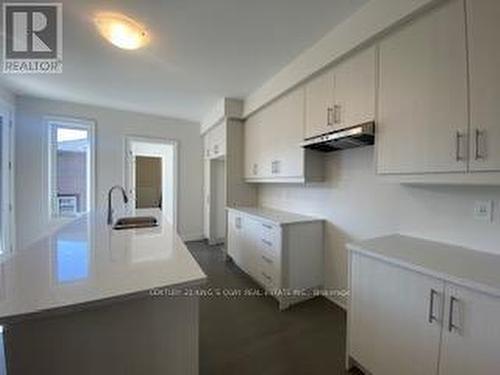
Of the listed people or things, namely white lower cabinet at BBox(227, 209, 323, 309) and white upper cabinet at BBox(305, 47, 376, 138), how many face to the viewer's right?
0

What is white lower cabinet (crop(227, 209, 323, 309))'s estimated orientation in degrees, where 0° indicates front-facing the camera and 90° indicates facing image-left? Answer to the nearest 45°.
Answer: approximately 45°

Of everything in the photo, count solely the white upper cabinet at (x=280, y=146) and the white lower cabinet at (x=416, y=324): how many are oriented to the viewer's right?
0

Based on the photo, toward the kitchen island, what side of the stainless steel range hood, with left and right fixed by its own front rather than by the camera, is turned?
front

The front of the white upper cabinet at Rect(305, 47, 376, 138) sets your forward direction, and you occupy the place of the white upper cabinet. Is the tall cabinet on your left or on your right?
on your right

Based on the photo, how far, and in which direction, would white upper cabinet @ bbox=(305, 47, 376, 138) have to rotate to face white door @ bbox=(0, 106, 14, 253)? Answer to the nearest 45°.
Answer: approximately 45° to its right

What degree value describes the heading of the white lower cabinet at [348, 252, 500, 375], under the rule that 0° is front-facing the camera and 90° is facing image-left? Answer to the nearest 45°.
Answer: approximately 45°

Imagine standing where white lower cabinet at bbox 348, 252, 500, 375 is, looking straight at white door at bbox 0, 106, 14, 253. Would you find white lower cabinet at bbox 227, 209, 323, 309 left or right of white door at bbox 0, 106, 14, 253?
right

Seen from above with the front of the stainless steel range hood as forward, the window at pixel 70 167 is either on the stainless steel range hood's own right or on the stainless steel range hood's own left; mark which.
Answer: on the stainless steel range hood's own right

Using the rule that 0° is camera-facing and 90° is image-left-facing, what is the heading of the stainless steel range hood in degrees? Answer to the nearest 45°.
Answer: approximately 45°

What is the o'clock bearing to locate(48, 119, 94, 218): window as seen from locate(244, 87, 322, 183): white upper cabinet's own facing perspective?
The window is roughly at 2 o'clock from the white upper cabinet.

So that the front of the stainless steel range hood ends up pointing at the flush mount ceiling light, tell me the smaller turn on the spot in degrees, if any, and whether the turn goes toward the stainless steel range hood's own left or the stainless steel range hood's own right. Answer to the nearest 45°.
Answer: approximately 45° to the stainless steel range hood's own right

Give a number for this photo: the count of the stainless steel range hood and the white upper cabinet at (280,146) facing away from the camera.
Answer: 0
